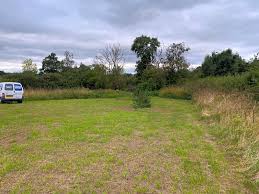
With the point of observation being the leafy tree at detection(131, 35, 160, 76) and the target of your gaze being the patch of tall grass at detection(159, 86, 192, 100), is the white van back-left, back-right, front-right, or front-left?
front-right

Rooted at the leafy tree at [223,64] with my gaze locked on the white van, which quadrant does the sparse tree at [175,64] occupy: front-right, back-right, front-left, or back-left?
front-right

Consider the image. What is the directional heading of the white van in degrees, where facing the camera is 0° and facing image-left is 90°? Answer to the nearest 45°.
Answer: approximately 180°

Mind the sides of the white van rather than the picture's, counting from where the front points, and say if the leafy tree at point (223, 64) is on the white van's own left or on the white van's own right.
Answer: on the white van's own right

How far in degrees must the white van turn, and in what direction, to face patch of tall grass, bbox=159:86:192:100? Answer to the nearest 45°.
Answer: approximately 90° to its right

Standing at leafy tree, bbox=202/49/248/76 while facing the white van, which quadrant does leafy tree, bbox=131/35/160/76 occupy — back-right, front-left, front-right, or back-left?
front-right

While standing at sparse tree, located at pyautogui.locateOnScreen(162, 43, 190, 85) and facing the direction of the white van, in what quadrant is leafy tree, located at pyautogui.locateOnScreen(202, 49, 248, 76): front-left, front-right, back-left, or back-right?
back-left

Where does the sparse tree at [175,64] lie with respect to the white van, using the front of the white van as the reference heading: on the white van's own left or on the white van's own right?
on the white van's own right

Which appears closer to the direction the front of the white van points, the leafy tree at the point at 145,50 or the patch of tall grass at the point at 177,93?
the leafy tree
